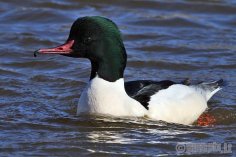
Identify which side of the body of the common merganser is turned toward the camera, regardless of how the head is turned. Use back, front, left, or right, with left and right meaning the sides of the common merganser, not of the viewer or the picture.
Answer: left
